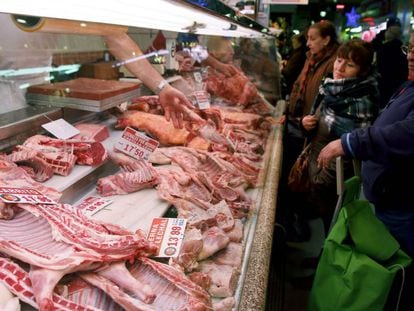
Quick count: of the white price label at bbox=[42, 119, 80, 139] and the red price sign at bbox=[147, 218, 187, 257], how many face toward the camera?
2

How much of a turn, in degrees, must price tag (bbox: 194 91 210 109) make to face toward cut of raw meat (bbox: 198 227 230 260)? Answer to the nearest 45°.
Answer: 0° — it already faces it

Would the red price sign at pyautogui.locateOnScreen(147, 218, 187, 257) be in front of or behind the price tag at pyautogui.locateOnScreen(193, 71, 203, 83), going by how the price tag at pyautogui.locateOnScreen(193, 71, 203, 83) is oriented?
in front

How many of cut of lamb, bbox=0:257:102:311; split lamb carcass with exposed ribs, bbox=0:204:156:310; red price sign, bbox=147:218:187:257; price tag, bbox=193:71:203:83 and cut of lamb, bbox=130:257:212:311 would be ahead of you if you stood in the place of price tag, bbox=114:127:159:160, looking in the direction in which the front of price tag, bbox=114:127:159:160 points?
4

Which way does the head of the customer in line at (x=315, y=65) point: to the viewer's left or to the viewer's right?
to the viewer's left

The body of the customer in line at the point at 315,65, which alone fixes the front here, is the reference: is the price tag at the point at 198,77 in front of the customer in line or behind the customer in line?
in front

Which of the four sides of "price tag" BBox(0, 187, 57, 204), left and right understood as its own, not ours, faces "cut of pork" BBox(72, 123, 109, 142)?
back

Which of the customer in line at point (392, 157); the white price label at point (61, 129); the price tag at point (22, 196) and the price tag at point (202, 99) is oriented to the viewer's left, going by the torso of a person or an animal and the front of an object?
the customer in line

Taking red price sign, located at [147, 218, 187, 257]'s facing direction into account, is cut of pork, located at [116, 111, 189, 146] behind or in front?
behind

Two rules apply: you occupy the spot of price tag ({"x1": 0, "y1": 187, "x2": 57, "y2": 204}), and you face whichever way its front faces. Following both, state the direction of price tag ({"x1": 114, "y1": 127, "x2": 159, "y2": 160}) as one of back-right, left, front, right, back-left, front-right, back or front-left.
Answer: back-left

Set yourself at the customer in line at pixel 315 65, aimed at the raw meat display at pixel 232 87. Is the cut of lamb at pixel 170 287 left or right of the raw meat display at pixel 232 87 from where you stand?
left

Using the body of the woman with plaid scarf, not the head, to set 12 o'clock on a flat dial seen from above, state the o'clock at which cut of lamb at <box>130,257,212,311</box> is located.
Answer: The cut of lamb is roughly at 11 o'clock from the woman with plaid scarf.

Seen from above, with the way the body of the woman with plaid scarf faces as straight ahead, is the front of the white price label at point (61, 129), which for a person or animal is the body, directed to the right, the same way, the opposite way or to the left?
to the left
